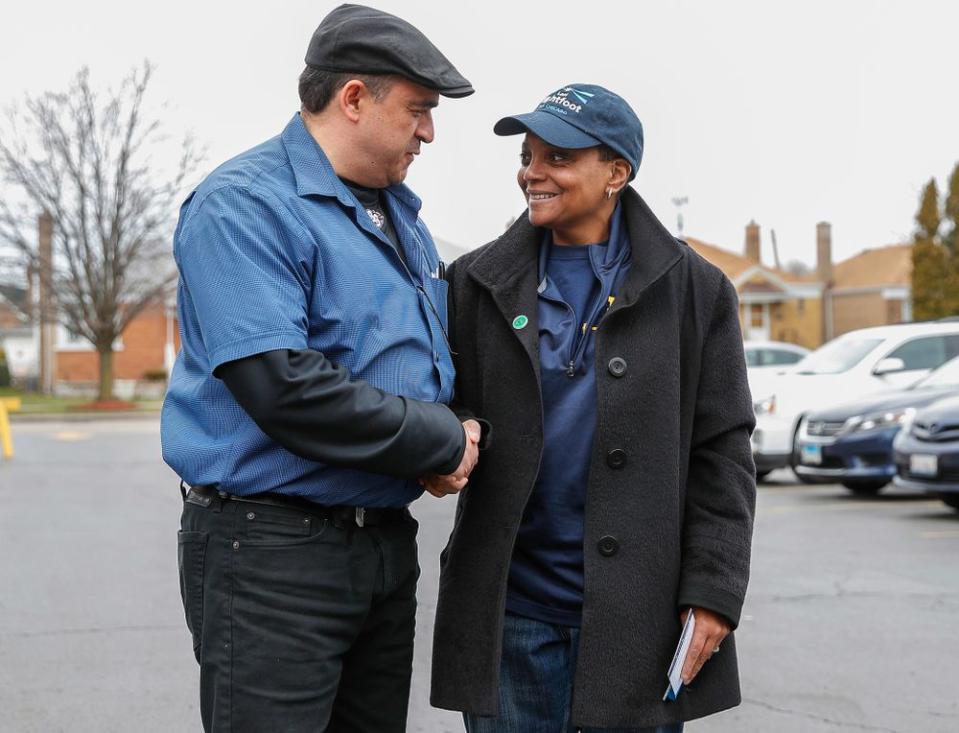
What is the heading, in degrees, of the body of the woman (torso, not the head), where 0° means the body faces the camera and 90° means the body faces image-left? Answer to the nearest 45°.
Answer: approximately 45°

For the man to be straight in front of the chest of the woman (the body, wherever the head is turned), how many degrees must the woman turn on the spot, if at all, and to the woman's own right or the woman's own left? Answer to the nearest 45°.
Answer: approximately 90° to the woman's own right

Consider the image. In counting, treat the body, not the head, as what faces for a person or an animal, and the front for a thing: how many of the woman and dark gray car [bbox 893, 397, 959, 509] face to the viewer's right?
0

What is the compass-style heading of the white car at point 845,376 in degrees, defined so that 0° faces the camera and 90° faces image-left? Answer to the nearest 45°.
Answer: approximately 45°

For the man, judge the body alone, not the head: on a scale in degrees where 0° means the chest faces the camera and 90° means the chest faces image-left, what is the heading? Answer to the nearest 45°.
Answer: approximately 315°

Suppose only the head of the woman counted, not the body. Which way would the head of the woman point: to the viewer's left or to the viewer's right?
to the viewer's left

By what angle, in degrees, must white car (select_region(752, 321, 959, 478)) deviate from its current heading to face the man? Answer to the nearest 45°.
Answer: approximately 45° to its left

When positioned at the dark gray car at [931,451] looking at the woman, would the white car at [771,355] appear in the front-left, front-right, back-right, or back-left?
back-right

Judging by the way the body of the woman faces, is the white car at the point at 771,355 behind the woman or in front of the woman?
behind

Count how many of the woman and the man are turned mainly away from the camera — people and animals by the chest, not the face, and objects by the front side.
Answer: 0

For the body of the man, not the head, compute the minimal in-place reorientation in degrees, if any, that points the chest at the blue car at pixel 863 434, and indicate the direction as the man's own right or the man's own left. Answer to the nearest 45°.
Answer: approximately 90° to the man's own left
